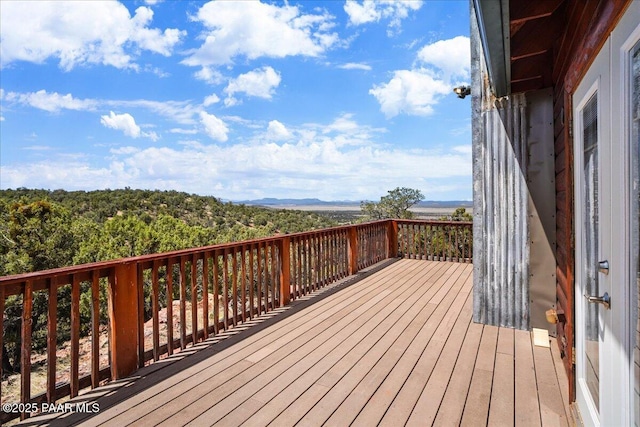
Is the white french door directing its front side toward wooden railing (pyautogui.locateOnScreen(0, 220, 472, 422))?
yes

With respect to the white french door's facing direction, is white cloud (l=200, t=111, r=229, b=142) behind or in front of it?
in front

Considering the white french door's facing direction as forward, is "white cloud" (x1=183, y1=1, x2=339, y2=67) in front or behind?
in front

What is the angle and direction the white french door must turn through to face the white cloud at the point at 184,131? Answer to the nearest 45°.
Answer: approximately 45° to its right

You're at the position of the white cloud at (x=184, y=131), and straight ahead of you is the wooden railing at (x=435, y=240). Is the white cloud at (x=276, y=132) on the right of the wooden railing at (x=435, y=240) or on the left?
left

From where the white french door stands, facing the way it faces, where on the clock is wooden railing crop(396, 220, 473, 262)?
The wooden railing is roughly at 2 o'clock from the white french door.

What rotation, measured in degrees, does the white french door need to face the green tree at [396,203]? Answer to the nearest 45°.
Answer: approximately 45° to its right

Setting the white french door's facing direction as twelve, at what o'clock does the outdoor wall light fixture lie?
The outdoor wall light fixture is roughly at 2 o'clock from the white french door.

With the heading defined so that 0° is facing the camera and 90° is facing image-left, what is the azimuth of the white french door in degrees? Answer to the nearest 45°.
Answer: approximately 90°

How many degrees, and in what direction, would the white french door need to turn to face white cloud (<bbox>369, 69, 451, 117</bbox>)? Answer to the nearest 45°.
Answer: approximately 45° to its right
